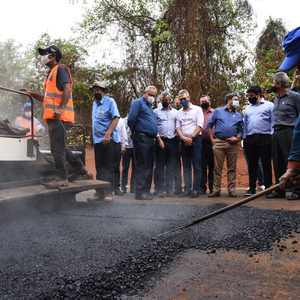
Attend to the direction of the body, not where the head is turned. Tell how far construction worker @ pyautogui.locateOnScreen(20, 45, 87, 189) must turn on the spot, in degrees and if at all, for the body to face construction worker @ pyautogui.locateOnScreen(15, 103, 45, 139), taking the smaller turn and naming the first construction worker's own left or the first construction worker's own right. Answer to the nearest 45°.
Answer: approximately 90° to the first construction worker's own right
